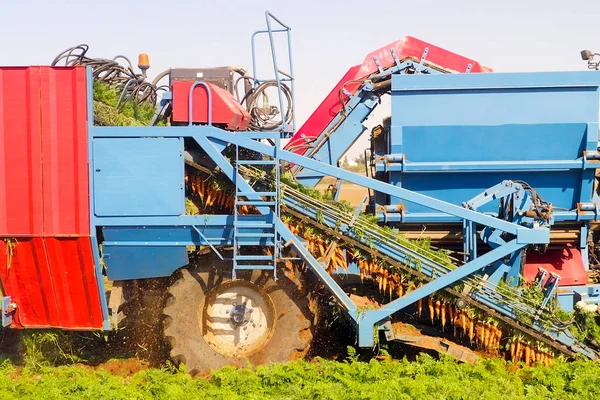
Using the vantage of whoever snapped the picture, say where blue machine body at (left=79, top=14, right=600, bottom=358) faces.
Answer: facing to the right of the viewer
